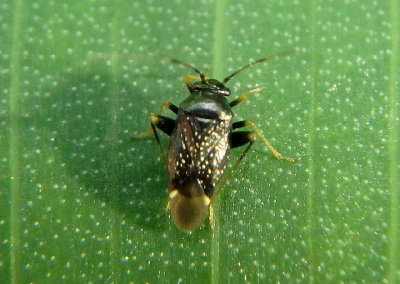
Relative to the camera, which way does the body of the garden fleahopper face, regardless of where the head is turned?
away from the camera
